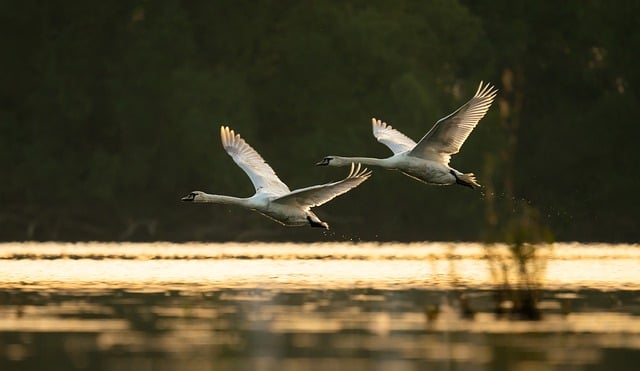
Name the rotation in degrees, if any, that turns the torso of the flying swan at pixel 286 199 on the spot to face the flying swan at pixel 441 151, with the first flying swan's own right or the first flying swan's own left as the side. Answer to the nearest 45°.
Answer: approximately 180°

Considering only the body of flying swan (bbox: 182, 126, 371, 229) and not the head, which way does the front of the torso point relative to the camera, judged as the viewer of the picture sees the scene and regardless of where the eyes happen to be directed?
to the viewer's left
